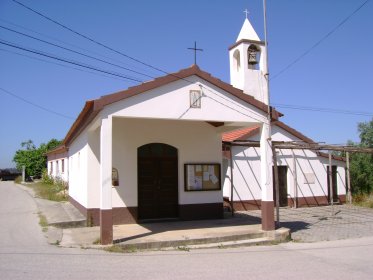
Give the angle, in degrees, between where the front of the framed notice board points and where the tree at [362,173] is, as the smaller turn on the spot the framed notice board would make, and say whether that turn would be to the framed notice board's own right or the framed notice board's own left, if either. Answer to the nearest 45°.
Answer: approximately 135° to the framed notice board's own left

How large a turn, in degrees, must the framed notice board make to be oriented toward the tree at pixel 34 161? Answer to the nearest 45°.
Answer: approximately 135° to its right

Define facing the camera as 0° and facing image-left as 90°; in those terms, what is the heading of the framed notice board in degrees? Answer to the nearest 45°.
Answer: approximately 0°

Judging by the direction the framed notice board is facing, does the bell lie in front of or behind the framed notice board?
behind

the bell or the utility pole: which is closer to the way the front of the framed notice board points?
the utility pole
